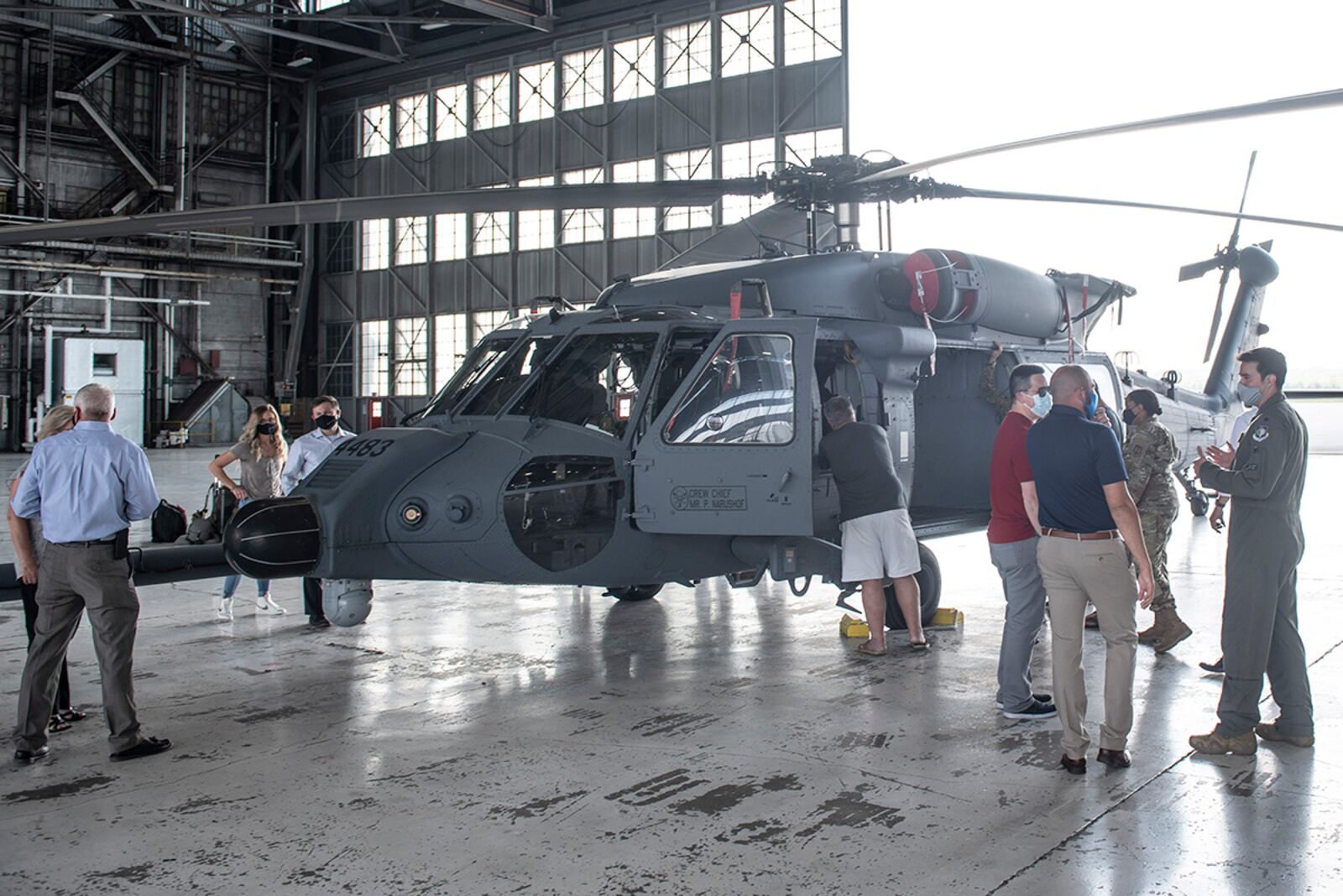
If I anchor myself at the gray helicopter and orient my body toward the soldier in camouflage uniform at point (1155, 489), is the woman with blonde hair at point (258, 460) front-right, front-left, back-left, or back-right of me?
back-right

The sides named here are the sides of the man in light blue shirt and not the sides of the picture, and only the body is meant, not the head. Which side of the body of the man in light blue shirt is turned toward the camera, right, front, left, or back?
back

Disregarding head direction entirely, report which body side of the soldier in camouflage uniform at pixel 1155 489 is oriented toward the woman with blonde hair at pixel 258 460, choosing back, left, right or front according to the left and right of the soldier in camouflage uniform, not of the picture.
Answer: front

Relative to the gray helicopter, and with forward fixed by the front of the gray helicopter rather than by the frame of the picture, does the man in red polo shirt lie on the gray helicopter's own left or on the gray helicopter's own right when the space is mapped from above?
on the gray helicopter's own left

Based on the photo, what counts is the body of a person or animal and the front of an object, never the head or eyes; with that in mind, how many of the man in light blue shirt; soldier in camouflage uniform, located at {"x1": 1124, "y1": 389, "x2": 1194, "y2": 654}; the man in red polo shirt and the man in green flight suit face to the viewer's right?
1

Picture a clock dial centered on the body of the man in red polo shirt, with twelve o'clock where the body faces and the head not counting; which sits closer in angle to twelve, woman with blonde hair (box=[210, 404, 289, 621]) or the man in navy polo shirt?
the man in navy polo shirt

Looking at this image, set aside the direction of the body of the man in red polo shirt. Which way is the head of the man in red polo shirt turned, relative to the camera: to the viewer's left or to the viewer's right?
to the viewer's right

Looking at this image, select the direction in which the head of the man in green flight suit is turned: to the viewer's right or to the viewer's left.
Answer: to the viewer's left

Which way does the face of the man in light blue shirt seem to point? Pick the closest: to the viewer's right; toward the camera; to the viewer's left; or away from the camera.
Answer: away from the camera

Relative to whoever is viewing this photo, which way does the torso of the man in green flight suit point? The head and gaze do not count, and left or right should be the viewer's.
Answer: facing to the left of the viewer
